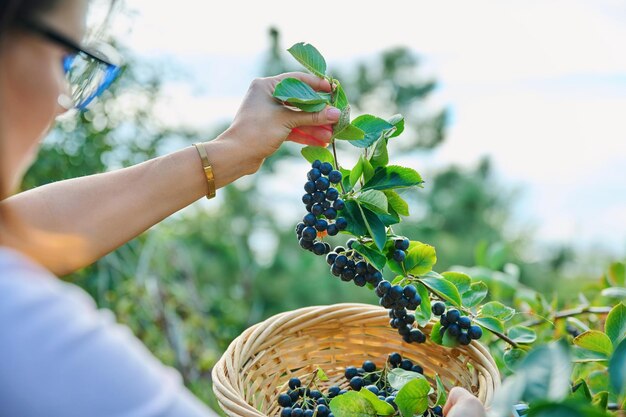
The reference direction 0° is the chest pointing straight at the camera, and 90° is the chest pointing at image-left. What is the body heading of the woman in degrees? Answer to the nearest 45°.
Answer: approximately 225°
